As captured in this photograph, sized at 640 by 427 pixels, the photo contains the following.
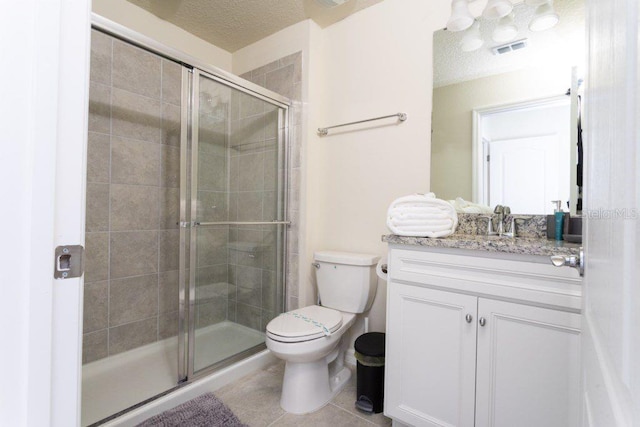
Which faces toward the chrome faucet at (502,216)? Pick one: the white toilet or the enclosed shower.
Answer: the enclosed shower

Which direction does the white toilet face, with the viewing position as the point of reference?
facing the viewer and to the left of the viewer

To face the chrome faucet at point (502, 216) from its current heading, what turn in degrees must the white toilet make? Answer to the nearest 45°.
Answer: approximately 135° to its left

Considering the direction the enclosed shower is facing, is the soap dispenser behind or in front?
in front

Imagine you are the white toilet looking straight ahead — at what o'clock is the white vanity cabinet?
The white vanity cabinet is roughly at 9 o'clock from the white toilet.

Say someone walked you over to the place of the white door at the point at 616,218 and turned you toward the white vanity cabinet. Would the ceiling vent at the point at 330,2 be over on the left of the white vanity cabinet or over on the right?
left

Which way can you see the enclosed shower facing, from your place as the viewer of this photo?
facing the viewer and to the right of the viewer

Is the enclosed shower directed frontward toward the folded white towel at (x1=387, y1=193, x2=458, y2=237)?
yes

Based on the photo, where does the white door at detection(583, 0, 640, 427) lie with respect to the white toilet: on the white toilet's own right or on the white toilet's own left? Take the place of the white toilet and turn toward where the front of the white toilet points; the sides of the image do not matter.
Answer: on the white toilet's own left
